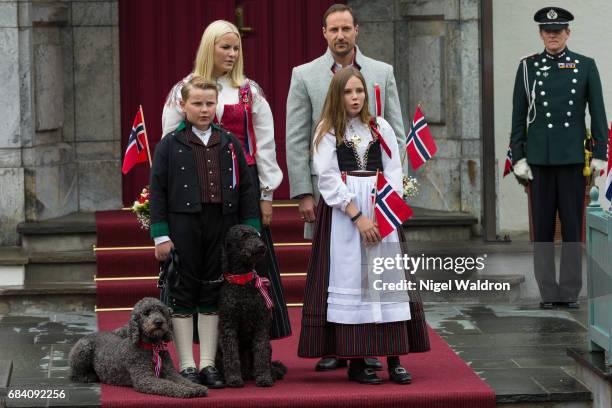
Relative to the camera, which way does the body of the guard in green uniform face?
toward the camera

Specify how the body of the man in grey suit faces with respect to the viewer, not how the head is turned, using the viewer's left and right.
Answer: facing the viewer

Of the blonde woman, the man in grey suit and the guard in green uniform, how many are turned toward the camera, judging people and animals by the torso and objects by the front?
3

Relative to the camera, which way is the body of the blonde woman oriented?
toward the camera
